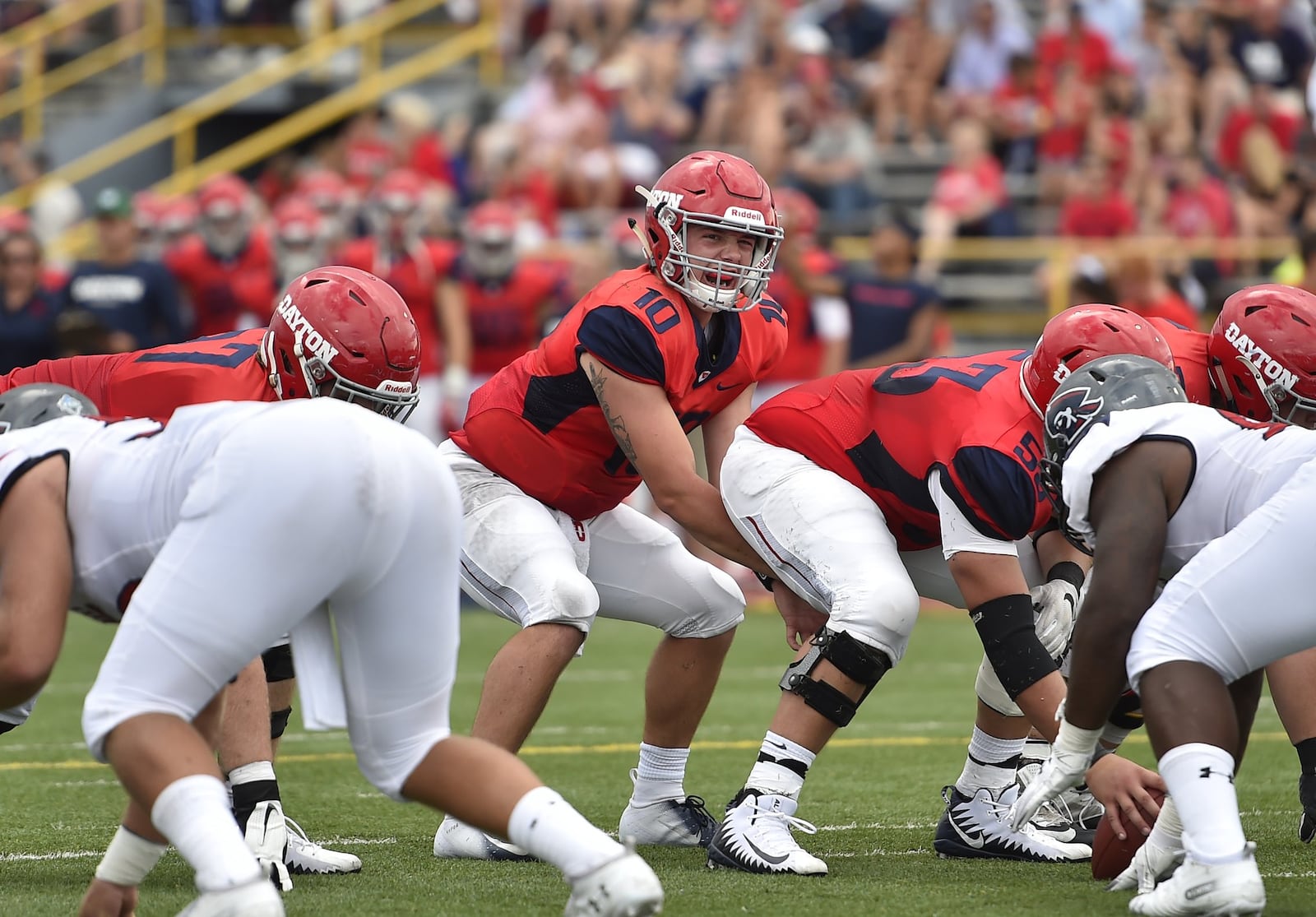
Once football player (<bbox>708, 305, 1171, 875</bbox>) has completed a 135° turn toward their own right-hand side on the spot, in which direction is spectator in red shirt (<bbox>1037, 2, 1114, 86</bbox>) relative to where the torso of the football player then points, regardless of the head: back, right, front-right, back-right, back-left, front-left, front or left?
back-right

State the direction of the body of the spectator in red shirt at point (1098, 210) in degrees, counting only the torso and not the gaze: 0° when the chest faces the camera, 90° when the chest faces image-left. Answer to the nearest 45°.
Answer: approximately 0°

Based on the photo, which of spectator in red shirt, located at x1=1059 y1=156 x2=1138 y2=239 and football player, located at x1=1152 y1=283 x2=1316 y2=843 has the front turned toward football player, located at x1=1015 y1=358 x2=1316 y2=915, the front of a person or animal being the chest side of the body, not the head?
the spectator in red shirt

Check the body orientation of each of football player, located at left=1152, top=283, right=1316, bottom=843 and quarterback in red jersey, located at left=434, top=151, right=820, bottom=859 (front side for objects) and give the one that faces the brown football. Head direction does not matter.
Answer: the quarterback in red jersey

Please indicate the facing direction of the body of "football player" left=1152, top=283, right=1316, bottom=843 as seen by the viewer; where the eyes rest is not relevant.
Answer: to the viewer's right

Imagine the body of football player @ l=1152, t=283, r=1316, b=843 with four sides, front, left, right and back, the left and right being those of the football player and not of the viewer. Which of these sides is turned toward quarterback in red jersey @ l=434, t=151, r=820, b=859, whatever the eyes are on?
back

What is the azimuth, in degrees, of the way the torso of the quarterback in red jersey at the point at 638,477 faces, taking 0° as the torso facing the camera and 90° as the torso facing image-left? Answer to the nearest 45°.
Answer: approximately 315°

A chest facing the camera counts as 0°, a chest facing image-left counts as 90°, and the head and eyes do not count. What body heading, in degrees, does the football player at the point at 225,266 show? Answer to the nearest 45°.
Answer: approximately 0°

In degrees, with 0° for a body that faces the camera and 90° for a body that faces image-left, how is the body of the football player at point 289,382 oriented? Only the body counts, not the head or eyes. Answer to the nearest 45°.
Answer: approximately 270°

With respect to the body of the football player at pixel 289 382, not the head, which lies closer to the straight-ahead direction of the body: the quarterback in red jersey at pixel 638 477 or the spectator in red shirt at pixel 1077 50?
the quarterback in red jersey
